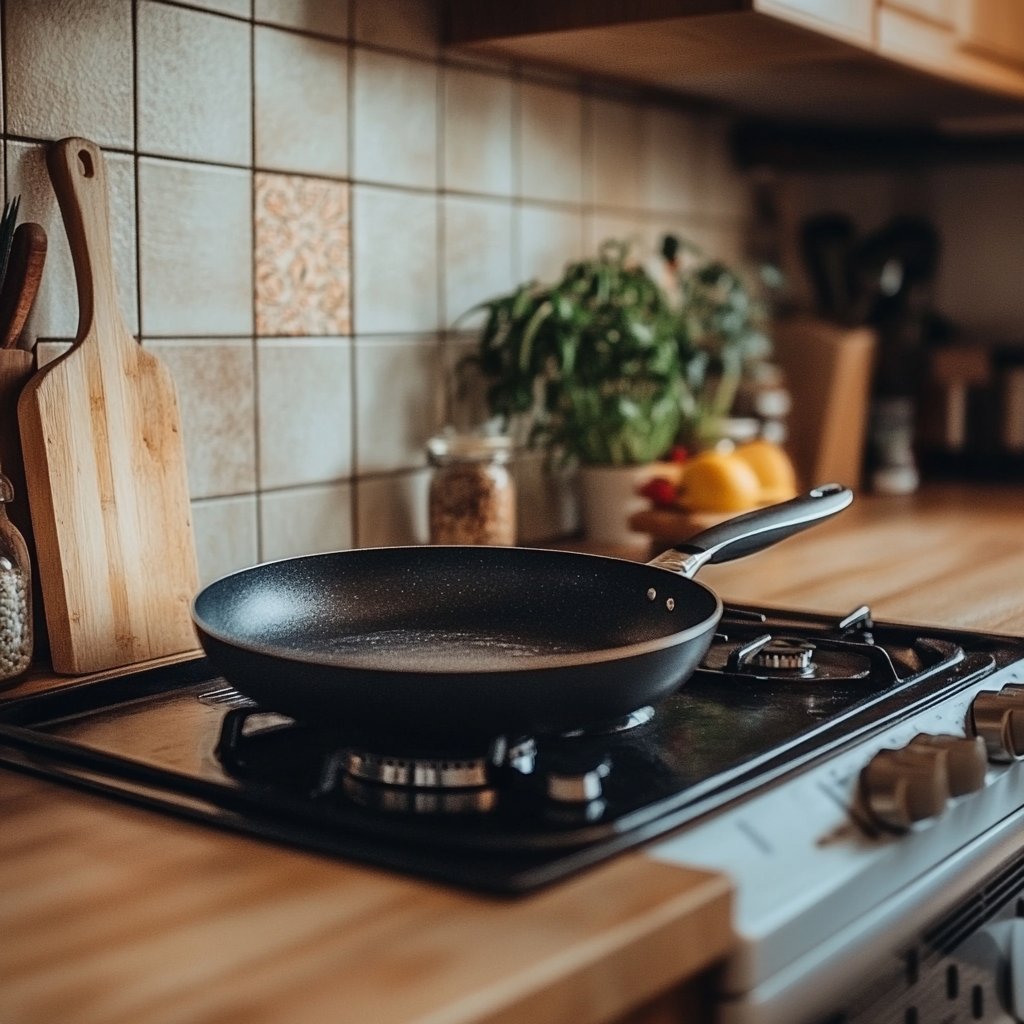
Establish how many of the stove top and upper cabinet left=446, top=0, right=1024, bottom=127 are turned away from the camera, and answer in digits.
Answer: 0

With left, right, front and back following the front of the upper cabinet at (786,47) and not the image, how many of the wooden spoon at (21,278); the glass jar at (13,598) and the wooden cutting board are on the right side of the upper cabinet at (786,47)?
3

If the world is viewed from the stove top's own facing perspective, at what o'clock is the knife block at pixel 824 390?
The knife block is roughly at 8 o'clock from the stove top.

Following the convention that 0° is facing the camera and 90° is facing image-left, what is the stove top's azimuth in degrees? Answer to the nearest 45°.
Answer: approximately 315°

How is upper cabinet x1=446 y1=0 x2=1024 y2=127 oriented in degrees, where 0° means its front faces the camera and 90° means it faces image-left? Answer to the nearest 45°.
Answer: approximately 315°

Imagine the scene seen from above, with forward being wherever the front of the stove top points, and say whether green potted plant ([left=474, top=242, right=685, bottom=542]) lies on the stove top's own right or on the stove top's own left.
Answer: on the stove top's own left

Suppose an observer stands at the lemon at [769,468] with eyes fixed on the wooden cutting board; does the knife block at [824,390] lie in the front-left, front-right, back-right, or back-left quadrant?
back-right

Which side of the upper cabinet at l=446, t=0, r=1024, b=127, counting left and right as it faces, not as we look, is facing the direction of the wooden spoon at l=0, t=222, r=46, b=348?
right

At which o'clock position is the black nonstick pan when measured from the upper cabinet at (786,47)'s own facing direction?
The black nonstick pan is roughly at 2 o'clock from the upper cabinet.

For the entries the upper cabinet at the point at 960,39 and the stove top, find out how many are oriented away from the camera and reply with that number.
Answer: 0
